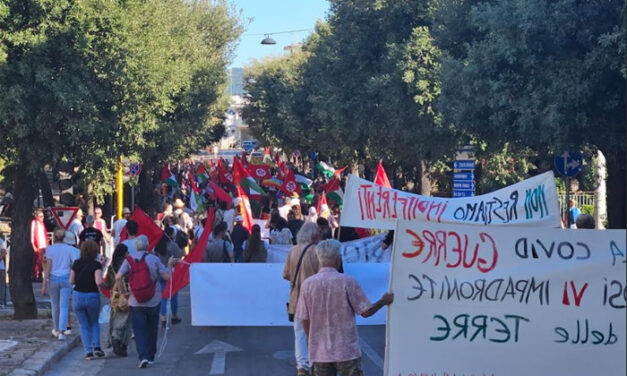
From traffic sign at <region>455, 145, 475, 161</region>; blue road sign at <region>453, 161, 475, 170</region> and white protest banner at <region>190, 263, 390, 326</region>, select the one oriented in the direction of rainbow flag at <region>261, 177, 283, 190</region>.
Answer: the white protest banner

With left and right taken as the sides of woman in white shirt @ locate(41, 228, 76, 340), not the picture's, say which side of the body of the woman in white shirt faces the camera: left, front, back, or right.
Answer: back

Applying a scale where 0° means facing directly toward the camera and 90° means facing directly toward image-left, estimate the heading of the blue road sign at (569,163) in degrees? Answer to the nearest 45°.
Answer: approximately 0°

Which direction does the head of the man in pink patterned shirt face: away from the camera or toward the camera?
away from the camera

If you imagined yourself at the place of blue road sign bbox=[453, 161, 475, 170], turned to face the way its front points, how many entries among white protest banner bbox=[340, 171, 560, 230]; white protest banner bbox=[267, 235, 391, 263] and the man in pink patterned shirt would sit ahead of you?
3
